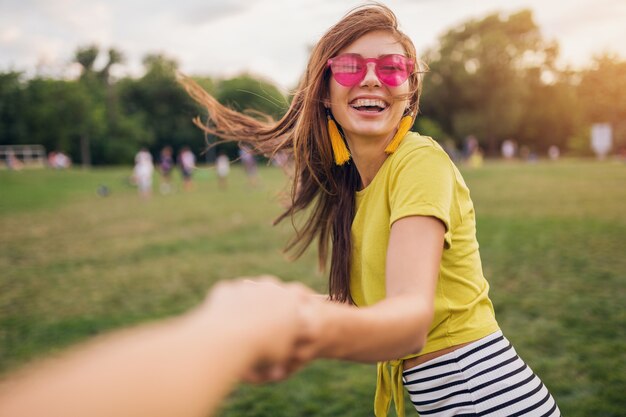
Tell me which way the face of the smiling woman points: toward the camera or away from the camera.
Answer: toward the camera

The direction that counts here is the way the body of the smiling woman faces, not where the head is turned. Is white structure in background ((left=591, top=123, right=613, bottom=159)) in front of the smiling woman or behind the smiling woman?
behind
